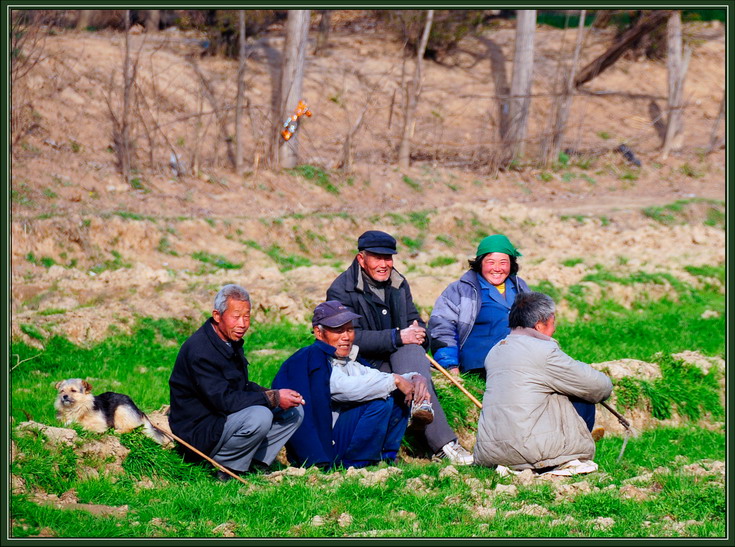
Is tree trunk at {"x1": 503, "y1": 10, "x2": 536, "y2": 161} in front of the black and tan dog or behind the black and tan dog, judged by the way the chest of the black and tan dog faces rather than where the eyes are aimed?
behind

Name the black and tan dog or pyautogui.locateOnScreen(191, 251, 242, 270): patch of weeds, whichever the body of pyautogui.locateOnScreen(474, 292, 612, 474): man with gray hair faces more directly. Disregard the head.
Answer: the patch of weeds

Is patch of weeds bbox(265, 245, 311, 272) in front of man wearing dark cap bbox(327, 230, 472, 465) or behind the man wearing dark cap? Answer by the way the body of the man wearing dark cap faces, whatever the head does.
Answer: behind

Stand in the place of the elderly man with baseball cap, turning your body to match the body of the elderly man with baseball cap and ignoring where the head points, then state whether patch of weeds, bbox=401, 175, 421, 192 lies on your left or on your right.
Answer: on your left

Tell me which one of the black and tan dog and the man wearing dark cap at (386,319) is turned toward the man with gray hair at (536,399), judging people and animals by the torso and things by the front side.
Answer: the man wearing dark cap

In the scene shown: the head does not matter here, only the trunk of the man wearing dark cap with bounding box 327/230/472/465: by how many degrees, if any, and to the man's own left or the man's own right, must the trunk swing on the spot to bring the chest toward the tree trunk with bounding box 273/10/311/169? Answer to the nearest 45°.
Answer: approximately 135° to the man's own left

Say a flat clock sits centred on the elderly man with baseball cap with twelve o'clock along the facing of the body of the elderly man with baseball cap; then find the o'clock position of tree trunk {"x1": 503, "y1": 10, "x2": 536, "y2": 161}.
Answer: The tree trunk is roughly at 8 o'clock from the elderly man with baseball cap.

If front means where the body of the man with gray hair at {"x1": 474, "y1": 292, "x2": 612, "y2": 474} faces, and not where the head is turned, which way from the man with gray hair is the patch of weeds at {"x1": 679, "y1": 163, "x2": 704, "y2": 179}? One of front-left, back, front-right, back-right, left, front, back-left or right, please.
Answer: front-left

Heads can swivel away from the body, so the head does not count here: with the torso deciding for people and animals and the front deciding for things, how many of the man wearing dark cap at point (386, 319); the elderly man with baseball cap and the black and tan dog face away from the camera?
0

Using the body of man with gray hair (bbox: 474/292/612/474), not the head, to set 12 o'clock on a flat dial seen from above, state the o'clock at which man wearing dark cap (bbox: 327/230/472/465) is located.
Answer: The man wearing dark cap is roughly at 9 o'clock from the man with gray hair.

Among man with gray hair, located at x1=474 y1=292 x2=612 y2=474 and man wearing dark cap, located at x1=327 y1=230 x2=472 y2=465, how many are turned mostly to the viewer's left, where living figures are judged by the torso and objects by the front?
0

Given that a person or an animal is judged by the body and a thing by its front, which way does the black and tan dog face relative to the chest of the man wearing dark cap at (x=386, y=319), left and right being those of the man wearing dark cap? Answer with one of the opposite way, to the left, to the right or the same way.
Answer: to the right

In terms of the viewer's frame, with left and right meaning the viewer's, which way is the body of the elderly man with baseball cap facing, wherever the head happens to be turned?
facing the viewer and to the right of the viewer
